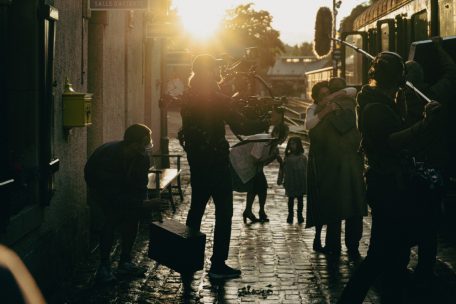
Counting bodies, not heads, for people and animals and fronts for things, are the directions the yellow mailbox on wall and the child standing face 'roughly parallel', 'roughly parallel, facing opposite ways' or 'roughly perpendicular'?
roughly perpendicular

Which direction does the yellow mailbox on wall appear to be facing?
to the viewer's right

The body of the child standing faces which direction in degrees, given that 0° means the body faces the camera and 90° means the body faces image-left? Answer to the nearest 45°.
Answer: approximately 0°

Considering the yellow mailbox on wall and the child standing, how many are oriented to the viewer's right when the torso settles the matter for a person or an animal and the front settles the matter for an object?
1

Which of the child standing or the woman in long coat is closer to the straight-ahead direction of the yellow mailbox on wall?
the woman in long coat

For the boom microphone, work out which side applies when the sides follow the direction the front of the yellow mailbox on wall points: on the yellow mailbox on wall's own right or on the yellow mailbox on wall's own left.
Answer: on the yellow mailbox on wall's own left

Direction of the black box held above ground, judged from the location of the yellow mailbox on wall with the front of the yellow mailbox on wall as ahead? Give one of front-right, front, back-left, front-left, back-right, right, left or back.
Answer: front-right

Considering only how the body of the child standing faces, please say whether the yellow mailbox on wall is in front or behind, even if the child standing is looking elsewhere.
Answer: in front
